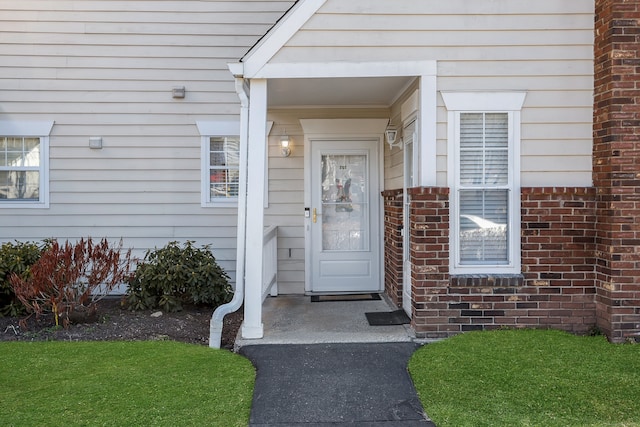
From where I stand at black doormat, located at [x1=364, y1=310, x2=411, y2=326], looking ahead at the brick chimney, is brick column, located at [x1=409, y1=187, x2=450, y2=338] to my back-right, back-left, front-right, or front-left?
front-right

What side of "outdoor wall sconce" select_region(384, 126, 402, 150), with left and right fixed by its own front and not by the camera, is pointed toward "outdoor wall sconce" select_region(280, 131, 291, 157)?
front

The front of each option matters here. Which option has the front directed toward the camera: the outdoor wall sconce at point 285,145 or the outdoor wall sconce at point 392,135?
the outdoor wall sconce at point 285,145

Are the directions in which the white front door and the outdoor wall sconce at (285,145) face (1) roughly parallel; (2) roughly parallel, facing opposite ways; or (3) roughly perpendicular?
roughly parallel

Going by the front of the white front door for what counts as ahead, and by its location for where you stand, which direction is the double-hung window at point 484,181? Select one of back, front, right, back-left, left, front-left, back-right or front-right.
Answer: front-left

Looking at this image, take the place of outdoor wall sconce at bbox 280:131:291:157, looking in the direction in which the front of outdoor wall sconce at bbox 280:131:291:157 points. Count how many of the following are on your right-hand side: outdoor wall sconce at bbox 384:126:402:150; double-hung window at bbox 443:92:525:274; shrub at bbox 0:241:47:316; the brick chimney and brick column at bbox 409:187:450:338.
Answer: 1

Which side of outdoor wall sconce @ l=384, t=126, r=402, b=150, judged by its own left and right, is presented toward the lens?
left

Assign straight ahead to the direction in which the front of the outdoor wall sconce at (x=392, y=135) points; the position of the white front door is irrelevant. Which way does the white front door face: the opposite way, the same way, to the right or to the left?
to the left

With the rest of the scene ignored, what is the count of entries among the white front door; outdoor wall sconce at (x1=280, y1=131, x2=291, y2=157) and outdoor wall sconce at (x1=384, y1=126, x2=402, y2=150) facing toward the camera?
2

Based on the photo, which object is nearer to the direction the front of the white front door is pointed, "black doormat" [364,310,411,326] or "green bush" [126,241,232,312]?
the black doormat

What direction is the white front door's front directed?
toward the camera
